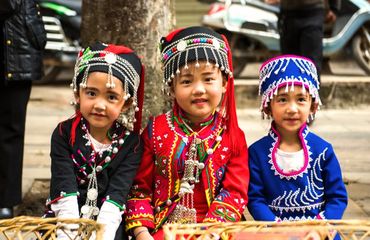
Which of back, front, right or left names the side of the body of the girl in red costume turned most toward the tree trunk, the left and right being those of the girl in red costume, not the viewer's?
back

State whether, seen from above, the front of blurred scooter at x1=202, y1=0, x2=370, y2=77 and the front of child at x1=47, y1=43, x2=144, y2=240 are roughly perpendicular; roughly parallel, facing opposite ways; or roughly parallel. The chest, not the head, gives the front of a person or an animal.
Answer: roughly perpendicular

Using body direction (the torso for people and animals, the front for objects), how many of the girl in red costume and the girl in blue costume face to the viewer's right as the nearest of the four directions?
0

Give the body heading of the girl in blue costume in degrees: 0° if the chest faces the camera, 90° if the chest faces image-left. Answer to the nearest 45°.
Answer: approximately 0°

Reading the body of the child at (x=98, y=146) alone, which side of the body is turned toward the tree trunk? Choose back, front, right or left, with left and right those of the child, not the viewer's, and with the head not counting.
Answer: back
